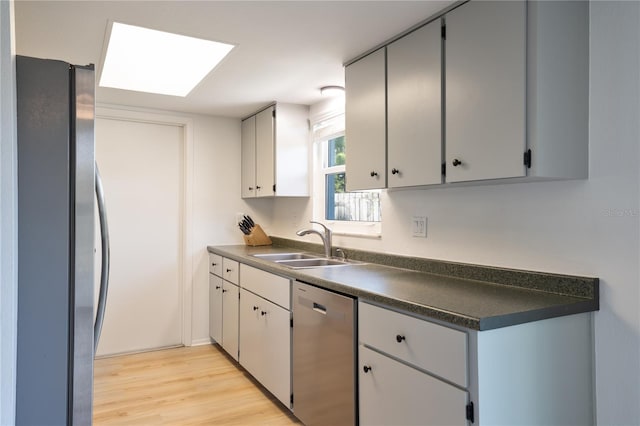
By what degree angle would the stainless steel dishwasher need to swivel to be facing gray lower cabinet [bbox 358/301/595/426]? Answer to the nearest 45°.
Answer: approximately 90° to its left

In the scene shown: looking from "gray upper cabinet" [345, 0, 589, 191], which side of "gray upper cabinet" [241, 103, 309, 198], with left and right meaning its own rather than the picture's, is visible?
left

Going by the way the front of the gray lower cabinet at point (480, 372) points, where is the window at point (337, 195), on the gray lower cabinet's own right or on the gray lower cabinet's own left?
on the gray lower cabinet's own right

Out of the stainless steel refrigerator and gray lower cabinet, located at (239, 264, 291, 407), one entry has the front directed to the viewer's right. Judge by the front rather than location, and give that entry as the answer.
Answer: the stainless steel refrigerator

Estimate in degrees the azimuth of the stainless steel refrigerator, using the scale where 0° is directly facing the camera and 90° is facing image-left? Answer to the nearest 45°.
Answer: approximately 270°

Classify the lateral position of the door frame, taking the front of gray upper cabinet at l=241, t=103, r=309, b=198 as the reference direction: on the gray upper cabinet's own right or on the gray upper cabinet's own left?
on the gray upper cabinet's own right

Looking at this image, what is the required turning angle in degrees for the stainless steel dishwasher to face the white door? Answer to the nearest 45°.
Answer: approximately 90° to its right

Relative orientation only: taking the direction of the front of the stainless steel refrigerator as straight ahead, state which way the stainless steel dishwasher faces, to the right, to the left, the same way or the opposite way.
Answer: the opposite way
